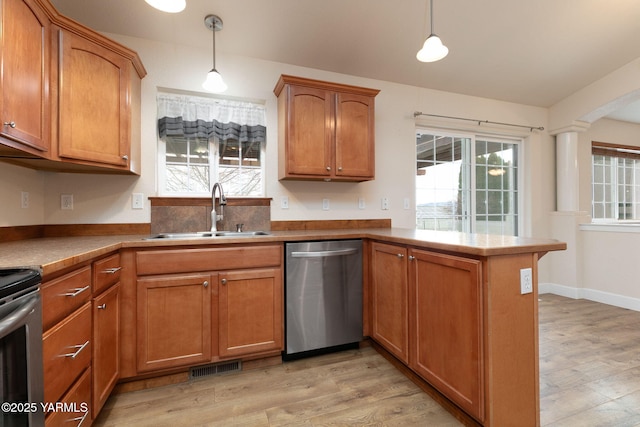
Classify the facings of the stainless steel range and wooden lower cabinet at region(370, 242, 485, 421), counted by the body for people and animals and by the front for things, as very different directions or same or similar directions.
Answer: very different directions

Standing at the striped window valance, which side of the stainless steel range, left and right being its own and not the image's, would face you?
left

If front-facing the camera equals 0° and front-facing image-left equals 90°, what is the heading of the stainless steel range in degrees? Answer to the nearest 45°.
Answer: approximately 315°

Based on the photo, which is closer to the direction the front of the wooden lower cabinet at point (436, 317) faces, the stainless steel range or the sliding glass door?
the stainless steel range

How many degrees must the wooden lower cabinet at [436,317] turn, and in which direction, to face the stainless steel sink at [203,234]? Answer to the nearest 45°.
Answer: approximately 45° to its right

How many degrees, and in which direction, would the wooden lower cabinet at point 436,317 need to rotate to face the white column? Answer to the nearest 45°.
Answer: approximately 180°

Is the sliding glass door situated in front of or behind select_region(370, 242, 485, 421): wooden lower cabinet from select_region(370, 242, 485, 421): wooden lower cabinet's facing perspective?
behind

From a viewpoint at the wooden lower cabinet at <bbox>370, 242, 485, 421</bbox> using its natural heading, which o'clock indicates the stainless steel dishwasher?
The stainless steel dishwasher is roughly at 2 o'clock from the wooden lower cabinet.

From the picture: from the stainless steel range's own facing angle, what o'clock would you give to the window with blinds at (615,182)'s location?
The window with blinds is roughly at 11 o'clock from the stainless steel range.

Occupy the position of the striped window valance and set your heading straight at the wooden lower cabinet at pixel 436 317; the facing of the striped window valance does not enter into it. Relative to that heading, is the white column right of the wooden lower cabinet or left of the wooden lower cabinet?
left

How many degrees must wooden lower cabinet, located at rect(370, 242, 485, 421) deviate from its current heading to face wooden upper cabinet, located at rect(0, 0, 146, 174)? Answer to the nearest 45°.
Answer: approximately 45° to its right
